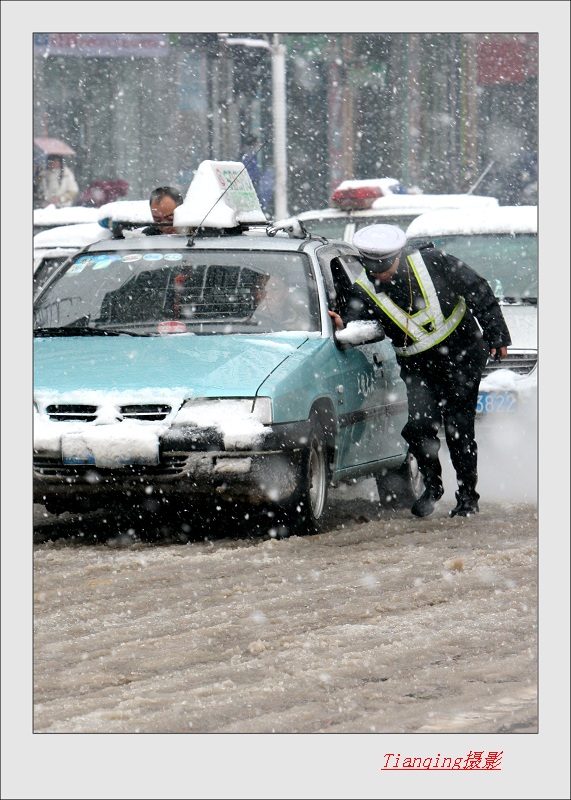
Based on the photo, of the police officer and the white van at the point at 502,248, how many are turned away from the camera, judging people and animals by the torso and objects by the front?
0

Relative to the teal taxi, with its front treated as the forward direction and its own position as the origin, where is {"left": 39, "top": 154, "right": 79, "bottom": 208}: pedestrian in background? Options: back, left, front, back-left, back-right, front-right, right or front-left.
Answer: back-right

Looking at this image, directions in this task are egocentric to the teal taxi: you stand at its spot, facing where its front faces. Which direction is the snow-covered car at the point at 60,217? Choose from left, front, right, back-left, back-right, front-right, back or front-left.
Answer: back-right

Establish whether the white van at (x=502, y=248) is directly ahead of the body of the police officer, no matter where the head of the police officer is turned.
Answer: no

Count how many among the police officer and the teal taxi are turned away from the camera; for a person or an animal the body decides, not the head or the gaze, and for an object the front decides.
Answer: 0

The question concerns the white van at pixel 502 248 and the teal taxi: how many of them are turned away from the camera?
0

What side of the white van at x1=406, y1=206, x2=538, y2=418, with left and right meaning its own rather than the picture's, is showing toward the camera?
front

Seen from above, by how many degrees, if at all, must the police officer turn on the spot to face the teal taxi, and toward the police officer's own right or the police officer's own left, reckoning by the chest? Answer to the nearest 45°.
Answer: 0° — they already face it
